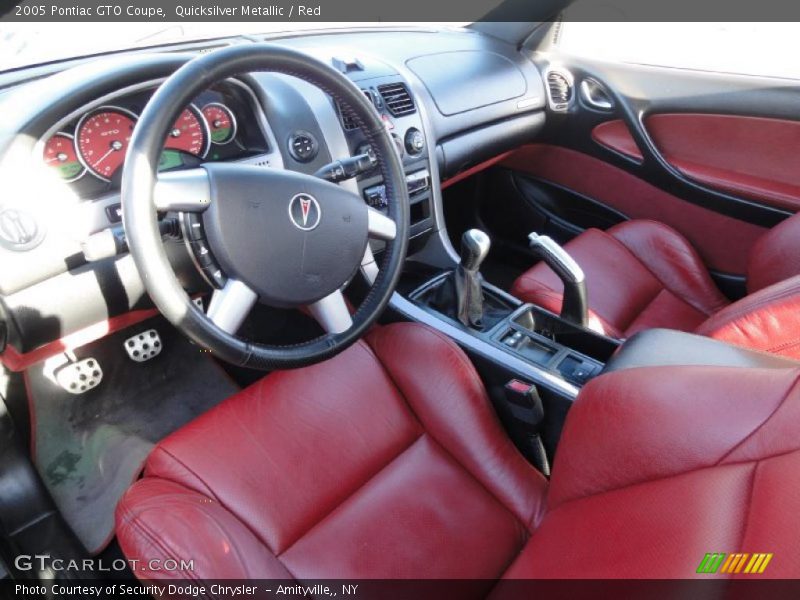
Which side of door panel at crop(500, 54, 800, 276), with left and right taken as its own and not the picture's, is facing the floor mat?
front

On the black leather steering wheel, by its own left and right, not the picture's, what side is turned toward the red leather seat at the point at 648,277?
left

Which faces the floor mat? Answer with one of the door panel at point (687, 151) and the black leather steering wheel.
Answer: the door panel

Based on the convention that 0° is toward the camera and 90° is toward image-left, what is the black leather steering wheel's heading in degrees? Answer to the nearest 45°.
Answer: approximately 315°

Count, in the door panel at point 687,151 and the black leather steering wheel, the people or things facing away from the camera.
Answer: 0

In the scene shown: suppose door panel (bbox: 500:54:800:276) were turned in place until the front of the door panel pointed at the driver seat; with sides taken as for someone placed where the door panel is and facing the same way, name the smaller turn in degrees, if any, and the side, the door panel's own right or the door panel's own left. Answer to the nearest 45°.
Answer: approximately 45° to the door panel's own left

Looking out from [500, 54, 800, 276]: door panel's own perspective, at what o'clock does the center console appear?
The center console is roughly at 11 o'clock from the door panel.
